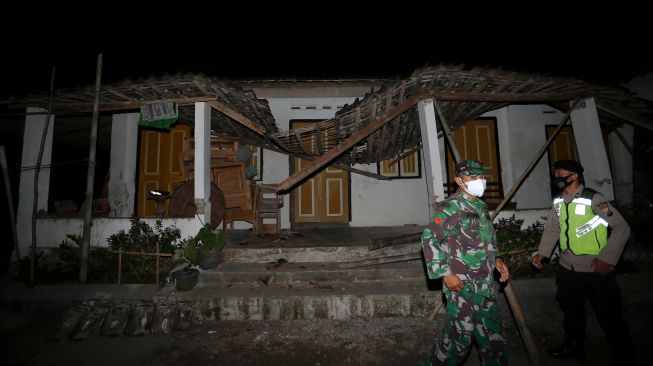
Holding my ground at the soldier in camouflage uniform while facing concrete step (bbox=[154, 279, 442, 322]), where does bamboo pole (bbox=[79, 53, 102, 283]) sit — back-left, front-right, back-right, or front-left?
front-left

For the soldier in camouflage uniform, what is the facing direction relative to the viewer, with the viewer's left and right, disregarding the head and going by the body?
facing the viewer and to the right of the viewer

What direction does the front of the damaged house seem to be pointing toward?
toward the camera

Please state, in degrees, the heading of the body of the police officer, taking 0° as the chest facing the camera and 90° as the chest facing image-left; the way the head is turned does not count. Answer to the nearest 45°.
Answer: approximately 45°

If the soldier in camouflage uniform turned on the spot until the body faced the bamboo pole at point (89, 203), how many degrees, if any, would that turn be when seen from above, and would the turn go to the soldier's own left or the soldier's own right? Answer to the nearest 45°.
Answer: approximately 135° to the soldier's own right

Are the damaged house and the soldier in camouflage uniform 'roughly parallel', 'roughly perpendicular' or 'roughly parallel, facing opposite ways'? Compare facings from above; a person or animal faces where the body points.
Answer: roughly parallel

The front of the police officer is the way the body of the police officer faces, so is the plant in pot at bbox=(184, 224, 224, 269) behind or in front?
in front

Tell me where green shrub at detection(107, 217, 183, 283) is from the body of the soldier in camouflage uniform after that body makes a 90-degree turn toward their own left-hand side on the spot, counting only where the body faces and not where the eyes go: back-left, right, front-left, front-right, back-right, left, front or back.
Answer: back-left

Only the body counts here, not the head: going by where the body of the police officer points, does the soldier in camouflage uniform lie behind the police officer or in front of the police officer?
in front

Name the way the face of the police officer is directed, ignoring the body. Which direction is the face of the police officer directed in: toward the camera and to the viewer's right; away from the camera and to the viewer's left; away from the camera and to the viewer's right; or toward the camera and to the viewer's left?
toward the camera and to the viewer's left

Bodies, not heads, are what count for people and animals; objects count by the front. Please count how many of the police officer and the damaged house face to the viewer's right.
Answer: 0

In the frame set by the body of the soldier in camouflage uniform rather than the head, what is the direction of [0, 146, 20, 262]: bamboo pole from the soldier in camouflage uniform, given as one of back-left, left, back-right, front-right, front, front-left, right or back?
back-right

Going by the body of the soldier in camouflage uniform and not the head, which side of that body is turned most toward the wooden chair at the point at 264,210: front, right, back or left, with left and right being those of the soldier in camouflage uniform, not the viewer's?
back

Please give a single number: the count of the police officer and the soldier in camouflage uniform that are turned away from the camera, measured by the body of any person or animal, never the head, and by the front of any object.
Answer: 0
